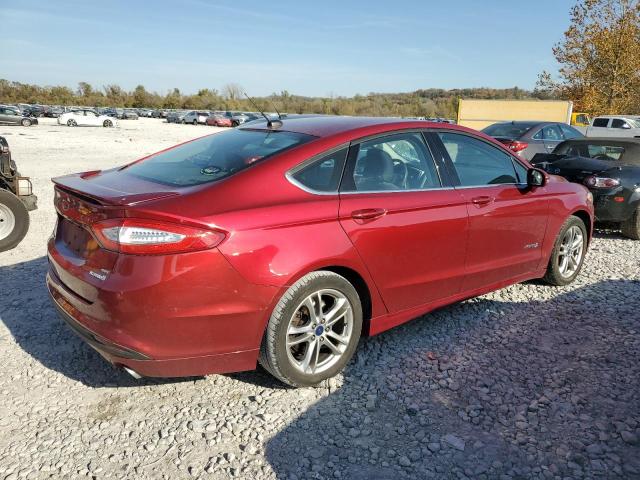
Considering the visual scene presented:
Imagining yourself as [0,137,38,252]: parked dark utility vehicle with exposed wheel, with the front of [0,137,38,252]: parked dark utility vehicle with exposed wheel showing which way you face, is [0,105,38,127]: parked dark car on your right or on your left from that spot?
on your left

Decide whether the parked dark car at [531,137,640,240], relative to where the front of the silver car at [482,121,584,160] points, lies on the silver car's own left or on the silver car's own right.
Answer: on the silver car's own right

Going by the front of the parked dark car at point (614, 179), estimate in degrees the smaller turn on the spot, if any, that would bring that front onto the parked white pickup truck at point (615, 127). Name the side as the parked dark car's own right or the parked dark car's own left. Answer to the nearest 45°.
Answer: approximately 45° to the parked dark car's own left

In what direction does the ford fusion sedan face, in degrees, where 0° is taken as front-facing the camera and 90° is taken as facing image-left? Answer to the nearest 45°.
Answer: approximately 225°

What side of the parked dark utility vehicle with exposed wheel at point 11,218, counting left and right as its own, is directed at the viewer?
right

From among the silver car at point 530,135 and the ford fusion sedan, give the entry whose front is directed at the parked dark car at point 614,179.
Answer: the ford fusion sedan
